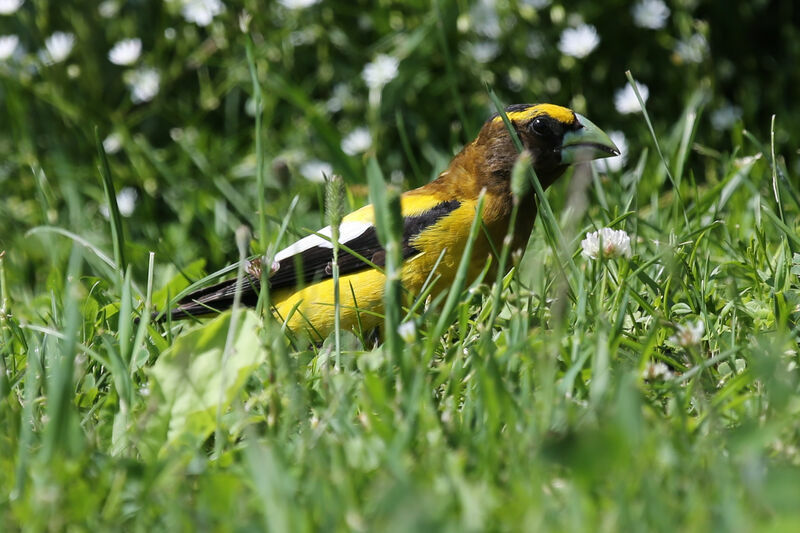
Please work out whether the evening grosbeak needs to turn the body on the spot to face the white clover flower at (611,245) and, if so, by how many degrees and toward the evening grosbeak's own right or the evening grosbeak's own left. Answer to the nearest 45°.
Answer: approximately 45° to the evening grosbeak's own right

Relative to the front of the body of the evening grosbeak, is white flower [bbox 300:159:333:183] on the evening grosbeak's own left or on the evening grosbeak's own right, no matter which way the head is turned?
on the evening grosbeak's own left

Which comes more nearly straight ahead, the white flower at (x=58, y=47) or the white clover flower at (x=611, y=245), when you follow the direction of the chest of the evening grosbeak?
the white clover flower

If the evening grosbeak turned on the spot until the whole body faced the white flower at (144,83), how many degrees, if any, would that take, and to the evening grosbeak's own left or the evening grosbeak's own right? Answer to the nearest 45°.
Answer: approximately 135° to the evening grosbeak's own left

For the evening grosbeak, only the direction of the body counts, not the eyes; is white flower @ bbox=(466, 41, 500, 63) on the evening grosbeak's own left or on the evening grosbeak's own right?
on the evening grosbeak's own left

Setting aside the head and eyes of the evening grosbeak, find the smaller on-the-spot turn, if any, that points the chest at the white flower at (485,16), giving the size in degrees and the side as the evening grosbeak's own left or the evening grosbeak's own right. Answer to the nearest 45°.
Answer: approximately 90° to the evening grosbeak's own left

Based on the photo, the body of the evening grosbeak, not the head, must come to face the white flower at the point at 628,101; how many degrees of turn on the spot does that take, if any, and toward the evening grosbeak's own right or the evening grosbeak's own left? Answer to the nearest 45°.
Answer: approximately 45° to the evening grosbeak's own left

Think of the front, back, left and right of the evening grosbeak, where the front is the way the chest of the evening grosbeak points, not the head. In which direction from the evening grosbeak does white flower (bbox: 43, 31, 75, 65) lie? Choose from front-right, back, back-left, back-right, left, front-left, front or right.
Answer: back-left

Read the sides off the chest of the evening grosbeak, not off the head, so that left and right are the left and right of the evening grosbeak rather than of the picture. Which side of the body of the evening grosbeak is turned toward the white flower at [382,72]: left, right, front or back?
left

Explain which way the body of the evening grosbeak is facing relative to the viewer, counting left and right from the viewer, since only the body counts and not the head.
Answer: facing to the right of the viewer
